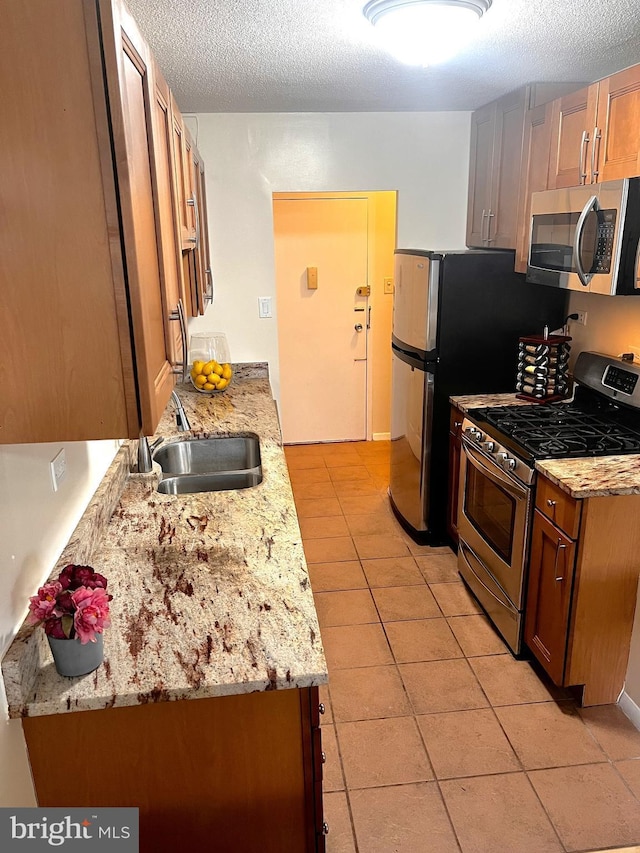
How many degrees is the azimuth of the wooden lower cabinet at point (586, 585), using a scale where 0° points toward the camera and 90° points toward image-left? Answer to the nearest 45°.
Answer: approximately 45°

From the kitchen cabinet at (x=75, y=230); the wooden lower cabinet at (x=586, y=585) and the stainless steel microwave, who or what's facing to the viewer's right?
the kitchen cabinet

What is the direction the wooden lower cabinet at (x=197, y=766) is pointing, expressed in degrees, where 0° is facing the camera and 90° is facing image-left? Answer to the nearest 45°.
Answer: approximately 270°

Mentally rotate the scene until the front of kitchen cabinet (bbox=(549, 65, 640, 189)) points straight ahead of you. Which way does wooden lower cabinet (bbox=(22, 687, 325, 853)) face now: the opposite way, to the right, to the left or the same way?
the opposite way

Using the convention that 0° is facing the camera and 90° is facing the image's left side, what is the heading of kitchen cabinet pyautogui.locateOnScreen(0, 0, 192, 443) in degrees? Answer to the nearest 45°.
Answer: approximately 270°

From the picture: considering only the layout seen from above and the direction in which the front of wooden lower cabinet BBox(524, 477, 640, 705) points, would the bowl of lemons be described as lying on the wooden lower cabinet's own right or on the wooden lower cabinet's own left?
on the wooden lower cabinet's own right

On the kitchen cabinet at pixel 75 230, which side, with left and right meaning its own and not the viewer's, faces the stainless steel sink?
left

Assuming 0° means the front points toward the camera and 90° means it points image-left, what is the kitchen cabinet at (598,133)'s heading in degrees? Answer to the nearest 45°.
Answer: approximately 45°

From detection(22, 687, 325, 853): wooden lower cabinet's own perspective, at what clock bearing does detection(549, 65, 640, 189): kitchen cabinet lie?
The kitchen cabinet is roughly at 11 o'clock from the wooden lower cabinet.
